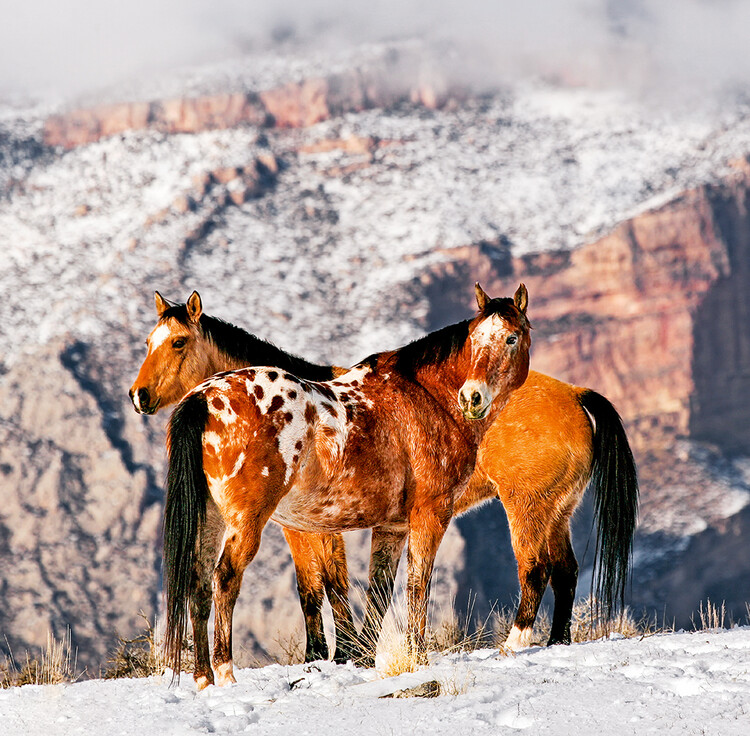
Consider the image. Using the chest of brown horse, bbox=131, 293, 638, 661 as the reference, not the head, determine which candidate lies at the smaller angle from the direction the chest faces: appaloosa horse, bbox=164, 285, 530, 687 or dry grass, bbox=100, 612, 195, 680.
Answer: the dry grass

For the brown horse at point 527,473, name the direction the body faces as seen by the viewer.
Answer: to the viewer's left

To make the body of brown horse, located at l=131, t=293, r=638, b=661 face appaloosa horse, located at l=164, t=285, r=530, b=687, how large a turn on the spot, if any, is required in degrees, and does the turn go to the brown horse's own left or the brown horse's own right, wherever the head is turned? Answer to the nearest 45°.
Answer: approximately 45° to the brown horse's own left
